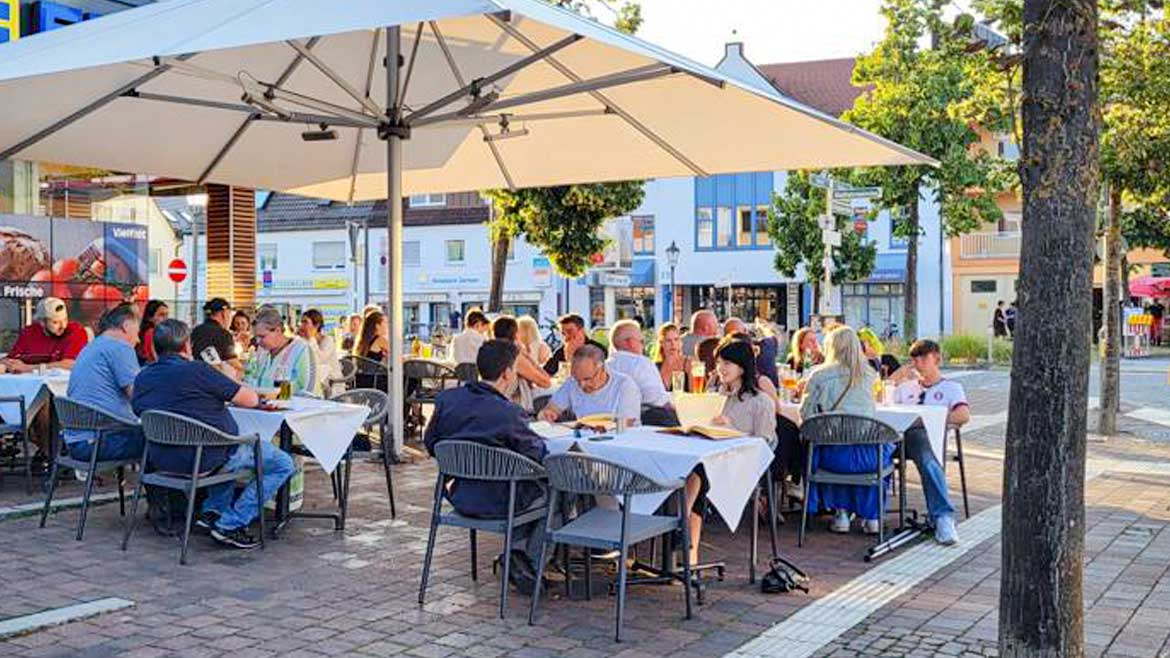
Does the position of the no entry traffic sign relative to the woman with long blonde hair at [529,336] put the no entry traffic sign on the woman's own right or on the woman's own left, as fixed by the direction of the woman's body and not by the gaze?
on the woman's own right

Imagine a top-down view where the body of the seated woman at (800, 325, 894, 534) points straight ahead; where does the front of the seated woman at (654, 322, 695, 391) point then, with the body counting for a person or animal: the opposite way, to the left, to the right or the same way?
the opposite way

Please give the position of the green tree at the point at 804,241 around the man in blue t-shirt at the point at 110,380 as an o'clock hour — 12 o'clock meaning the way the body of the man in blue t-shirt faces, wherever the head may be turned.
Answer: The green tree is roughly at 12 o'clock from the man in blue t-shirt.

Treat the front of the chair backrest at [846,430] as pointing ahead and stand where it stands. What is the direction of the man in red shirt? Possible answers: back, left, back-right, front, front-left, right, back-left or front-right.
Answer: left

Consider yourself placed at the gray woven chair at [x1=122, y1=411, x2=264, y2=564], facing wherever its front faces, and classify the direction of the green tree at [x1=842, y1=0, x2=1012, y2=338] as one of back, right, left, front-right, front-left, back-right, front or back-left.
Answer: front

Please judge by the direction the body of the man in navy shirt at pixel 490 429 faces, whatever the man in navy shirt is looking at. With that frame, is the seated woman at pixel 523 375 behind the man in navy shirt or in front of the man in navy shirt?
in front

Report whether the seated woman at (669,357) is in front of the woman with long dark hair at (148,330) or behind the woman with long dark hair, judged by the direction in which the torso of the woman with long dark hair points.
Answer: in front

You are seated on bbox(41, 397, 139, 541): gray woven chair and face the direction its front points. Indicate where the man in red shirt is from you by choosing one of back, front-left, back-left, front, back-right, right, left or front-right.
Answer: front-left

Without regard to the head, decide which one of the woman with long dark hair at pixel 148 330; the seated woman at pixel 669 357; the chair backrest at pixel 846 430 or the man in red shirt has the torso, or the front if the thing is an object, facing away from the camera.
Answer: the chair backrest

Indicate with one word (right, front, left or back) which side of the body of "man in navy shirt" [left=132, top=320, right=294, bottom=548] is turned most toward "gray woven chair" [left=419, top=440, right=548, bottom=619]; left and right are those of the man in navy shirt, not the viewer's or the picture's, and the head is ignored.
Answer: right

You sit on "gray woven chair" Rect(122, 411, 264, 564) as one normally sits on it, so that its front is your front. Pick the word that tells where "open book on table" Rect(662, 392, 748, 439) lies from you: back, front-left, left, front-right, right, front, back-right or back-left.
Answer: front-right

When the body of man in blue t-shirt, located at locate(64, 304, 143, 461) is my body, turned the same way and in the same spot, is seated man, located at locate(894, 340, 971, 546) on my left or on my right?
on my right

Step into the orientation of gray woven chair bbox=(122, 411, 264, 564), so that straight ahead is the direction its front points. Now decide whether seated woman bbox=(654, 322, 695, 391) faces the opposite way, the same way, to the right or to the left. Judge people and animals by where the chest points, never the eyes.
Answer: the opposite way

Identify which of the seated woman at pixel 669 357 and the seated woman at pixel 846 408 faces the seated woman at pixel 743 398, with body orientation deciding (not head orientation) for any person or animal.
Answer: the seated woman at pixel 669 357

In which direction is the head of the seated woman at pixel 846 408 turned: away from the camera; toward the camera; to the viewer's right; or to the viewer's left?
away from the camera

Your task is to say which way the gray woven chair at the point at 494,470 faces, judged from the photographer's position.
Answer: facing away from the viewer and to the right of the viewer
